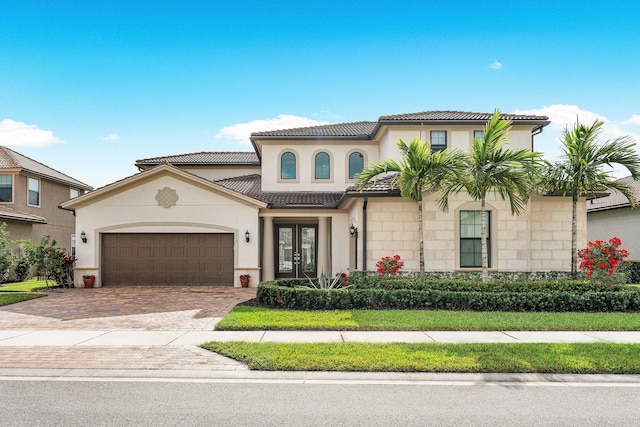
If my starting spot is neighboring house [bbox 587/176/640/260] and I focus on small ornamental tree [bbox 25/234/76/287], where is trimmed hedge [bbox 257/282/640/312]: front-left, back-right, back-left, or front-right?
front-left

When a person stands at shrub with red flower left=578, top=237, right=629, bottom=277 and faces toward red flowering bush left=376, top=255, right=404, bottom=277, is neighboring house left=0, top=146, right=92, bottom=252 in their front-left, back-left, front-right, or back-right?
front-right

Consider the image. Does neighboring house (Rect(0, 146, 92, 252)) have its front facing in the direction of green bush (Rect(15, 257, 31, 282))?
yes

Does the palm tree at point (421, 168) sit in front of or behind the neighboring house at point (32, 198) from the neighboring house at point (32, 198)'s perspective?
in front

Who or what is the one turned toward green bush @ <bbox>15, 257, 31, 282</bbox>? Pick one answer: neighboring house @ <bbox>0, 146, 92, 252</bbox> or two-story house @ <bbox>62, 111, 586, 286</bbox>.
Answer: the neighboring house

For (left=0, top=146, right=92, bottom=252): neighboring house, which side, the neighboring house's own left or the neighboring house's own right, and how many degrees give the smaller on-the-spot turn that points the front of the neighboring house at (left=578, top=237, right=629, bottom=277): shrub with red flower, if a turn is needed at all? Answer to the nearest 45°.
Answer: approximately 45° to the neighboring house's own left

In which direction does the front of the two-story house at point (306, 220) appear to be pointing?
toward the camera

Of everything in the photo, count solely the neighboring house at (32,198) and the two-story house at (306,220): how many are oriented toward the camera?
2

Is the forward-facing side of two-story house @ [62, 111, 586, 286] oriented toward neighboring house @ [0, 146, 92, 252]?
no
